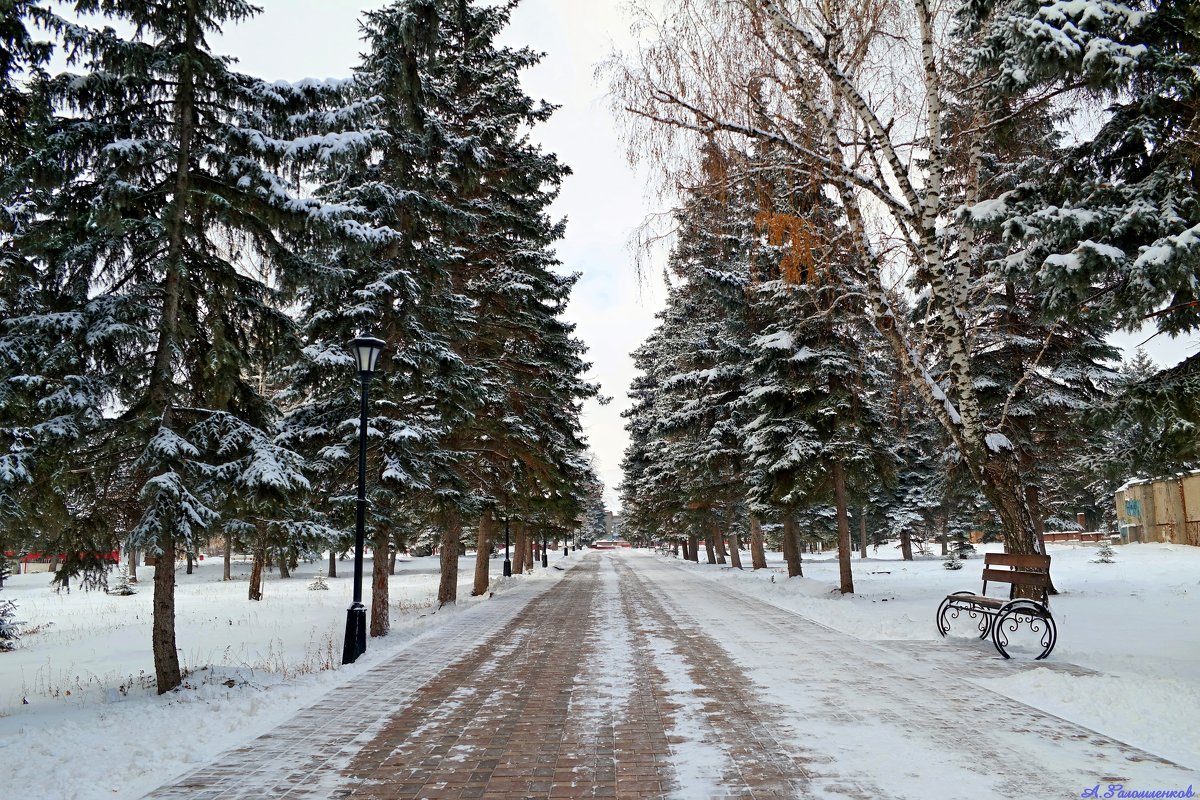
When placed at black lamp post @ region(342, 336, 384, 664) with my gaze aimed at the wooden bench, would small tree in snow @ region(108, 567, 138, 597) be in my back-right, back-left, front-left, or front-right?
back-left

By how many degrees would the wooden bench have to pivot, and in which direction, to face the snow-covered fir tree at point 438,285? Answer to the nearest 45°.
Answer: approximately 45° to its right

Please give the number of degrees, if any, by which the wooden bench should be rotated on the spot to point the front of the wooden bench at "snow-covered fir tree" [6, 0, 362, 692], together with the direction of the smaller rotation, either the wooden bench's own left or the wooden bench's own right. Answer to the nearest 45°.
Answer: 0° — it already faces it

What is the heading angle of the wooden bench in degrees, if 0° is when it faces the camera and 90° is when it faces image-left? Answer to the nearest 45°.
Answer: approximately 45°
